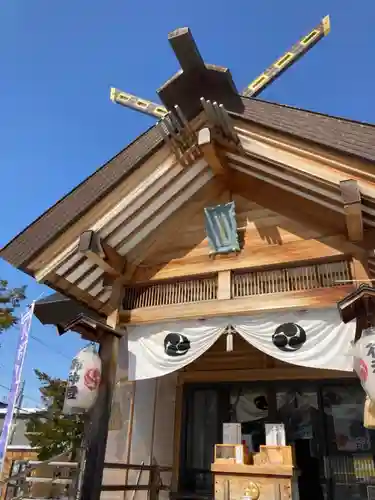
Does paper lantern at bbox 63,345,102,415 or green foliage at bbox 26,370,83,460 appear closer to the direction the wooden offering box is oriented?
the paper lantern

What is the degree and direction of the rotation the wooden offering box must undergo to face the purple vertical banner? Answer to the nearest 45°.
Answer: approximately 90° to its right

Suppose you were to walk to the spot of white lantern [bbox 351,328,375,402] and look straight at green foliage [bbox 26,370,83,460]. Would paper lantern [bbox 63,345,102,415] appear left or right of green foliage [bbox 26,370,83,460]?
left

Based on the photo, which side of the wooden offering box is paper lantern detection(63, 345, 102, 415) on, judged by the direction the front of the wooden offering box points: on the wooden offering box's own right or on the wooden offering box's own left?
on the wooden offering box's own right

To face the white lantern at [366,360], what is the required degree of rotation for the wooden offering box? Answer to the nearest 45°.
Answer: approximately 45° to its left

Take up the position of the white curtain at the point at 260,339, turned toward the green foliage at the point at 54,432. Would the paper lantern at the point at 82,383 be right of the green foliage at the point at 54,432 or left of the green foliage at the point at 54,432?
left

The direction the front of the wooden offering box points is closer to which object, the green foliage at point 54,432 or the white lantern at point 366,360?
the white lantern

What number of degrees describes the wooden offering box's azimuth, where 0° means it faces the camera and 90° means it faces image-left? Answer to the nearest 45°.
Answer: approximately 0°

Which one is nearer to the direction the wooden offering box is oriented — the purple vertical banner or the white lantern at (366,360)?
the white lantern

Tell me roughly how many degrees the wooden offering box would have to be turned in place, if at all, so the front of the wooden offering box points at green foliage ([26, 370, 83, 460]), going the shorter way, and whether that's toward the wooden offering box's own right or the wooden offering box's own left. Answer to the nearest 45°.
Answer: approximately 135° to the wooden offering box's own right
